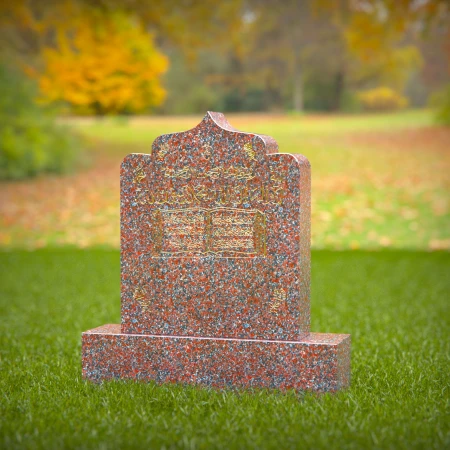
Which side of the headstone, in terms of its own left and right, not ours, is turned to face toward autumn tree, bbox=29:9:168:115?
back

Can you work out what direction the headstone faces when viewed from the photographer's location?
facing the viewer
